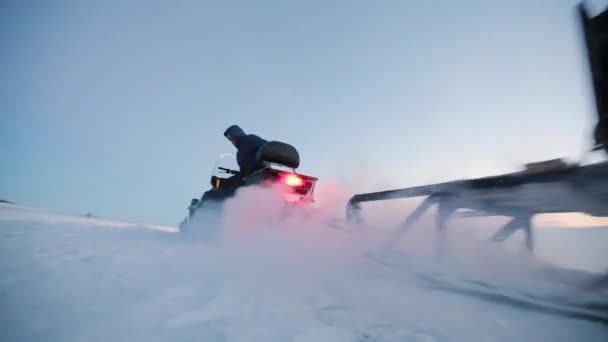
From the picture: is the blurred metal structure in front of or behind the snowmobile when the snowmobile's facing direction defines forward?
behind

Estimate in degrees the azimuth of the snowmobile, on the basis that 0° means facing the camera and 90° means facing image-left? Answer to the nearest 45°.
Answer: approximately 135°
